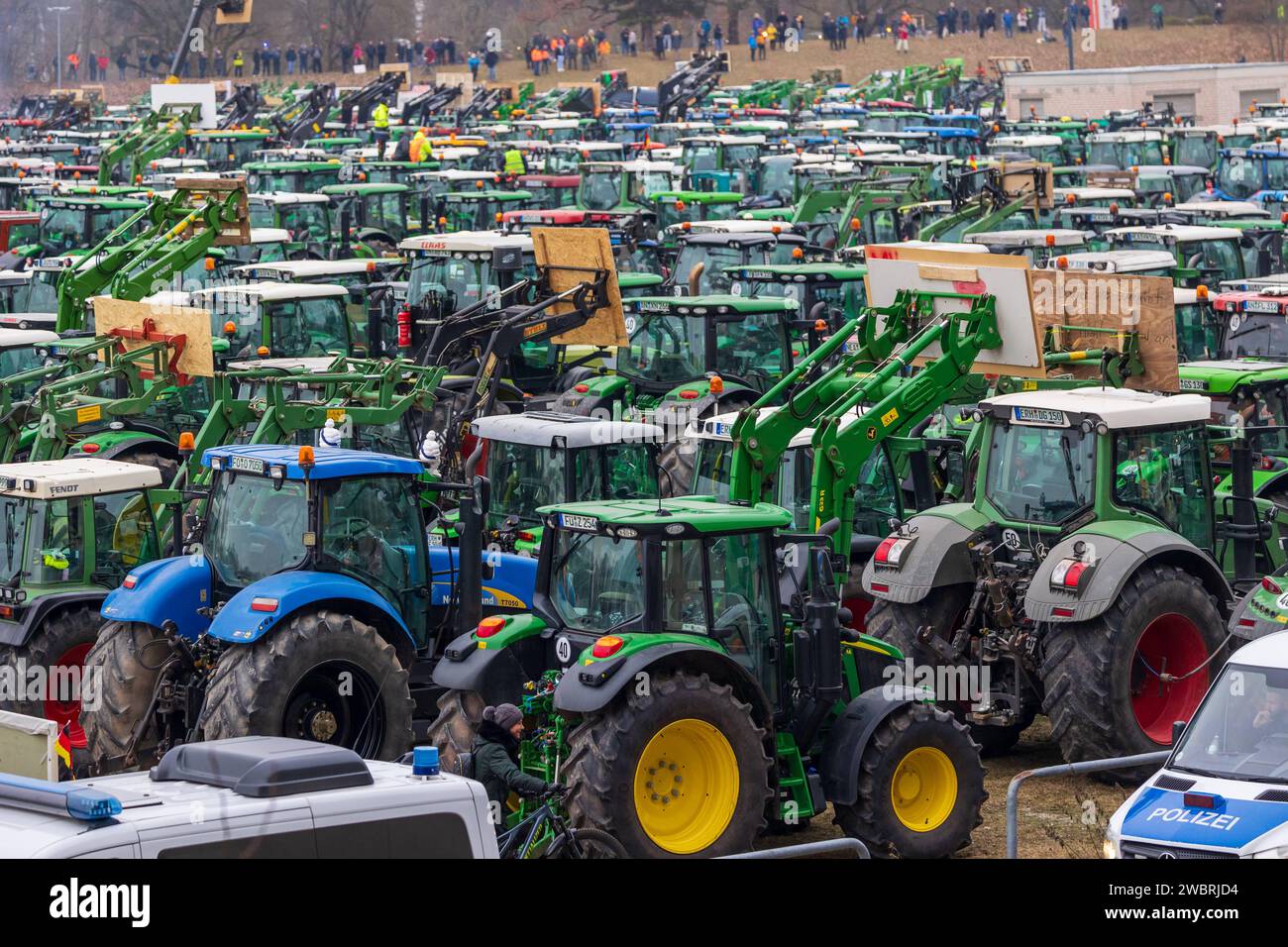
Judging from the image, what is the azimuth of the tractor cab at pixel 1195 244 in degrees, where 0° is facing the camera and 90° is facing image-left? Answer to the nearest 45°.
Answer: approximately 225°

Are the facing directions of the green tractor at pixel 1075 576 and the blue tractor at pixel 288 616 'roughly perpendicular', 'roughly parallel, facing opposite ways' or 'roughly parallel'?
roughly parallel

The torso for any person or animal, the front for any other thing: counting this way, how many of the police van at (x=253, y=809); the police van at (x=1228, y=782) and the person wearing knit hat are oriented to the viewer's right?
1

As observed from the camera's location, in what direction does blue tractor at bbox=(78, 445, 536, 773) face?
facing away from the viewer and to the right of the viewer

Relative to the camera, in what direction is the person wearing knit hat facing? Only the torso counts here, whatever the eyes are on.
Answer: to the viewer's right

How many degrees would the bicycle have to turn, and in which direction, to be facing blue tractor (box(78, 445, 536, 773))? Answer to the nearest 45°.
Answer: approximately 135° to its left

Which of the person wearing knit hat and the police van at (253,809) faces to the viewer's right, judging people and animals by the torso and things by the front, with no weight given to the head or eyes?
the person wearing knit hat

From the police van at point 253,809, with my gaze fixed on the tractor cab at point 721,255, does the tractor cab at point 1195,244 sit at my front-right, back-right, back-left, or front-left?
front-right

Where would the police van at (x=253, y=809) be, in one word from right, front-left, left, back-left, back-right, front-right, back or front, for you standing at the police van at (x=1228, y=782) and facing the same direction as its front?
front

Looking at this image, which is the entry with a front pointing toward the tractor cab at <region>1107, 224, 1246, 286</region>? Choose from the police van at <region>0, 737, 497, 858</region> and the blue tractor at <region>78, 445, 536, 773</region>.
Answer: the blue tractor

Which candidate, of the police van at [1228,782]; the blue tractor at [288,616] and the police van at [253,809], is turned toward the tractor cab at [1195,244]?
the blue tractor

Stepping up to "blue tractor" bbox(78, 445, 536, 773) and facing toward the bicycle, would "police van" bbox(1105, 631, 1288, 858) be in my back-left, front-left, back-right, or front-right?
front-left

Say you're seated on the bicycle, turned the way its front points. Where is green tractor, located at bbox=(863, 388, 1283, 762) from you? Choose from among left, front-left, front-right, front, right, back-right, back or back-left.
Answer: front-left

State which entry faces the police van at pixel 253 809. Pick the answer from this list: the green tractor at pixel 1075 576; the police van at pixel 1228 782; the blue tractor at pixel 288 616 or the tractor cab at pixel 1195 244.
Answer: the police van at pixel 1228 782

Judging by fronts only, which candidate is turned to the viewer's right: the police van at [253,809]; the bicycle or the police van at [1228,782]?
the bicycle

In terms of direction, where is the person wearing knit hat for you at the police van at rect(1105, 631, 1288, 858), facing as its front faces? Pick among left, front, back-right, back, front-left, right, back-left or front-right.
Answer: front-right

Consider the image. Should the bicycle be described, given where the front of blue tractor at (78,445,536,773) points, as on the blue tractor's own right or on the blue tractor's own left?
on the blue tractor's own right

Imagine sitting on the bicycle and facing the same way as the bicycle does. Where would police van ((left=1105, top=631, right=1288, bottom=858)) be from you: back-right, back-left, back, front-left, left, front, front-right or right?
front

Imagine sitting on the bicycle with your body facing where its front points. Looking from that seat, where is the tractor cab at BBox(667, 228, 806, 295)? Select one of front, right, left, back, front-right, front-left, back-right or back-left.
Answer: left

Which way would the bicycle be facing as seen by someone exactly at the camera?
facing to the right of the viewer
